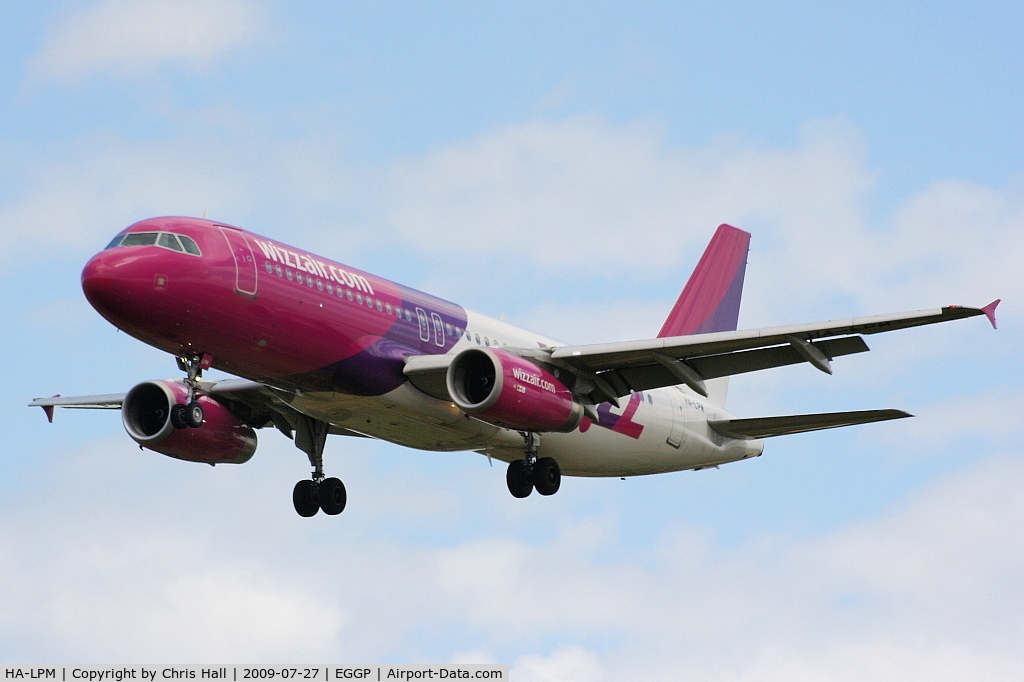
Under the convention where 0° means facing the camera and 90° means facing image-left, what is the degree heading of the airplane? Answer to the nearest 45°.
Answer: approximately 45°
